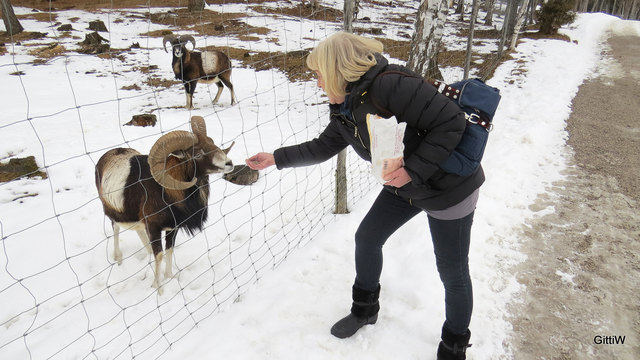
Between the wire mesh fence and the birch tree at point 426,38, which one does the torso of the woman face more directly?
the wire mesh fence

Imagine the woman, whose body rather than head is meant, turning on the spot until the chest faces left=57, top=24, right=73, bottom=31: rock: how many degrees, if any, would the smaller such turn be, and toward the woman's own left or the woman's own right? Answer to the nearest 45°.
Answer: approximately 45° to the woman's own right

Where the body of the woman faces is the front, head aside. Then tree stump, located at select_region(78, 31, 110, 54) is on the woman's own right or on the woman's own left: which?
on the woman's own right

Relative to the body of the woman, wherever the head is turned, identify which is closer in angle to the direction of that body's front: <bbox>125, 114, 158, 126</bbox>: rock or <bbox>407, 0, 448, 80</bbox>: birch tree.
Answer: the rock

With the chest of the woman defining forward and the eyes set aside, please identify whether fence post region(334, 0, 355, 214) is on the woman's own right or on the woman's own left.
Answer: on the woman's own right

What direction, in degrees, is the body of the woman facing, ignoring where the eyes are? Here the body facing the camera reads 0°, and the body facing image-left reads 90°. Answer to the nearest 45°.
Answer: approximately 90°

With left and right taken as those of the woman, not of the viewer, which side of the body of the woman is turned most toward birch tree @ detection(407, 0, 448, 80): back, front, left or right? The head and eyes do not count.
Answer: right
